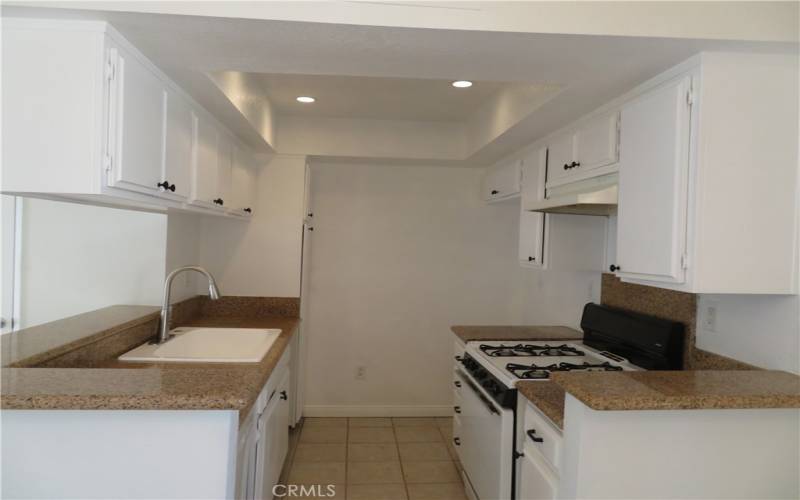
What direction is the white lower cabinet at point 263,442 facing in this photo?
to the viewer's right

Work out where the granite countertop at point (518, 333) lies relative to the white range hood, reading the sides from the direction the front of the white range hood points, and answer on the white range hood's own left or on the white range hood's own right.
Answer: on the white range hood's own right

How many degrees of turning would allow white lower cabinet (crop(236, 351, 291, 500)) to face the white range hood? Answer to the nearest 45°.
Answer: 0° — it already faces it

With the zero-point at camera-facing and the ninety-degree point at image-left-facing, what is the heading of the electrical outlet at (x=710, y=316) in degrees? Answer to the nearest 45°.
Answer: approximately 45°

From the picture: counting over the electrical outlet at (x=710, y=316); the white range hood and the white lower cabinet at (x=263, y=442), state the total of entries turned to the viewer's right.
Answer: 1

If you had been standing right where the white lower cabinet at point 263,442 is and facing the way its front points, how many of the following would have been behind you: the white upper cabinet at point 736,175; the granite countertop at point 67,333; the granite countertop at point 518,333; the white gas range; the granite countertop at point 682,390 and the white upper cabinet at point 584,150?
1

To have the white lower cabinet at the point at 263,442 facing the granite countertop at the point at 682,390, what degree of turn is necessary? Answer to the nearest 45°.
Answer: approximately 45° to its right

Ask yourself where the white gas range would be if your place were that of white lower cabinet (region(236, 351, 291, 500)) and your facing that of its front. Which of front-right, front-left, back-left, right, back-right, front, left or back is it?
front

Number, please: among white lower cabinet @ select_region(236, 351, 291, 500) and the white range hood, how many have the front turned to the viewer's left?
1

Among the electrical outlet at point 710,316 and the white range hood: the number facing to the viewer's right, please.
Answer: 0

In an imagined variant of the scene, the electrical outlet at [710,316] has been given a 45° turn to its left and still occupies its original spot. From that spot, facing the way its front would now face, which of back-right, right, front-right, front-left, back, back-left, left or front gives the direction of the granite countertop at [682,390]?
front

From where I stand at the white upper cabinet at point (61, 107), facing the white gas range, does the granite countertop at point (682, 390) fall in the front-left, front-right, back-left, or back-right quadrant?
front-right

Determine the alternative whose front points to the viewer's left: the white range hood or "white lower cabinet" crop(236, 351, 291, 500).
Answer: the white range hood

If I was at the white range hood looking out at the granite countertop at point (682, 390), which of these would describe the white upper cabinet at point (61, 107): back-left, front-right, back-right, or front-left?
front-right

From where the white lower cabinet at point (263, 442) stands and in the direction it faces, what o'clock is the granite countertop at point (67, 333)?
The granite countertop is roughly at 6 o'clock from the white lower cabinet.

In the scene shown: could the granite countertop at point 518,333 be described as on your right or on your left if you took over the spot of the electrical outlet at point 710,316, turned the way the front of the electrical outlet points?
on your right

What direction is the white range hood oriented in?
to the viewer's left
